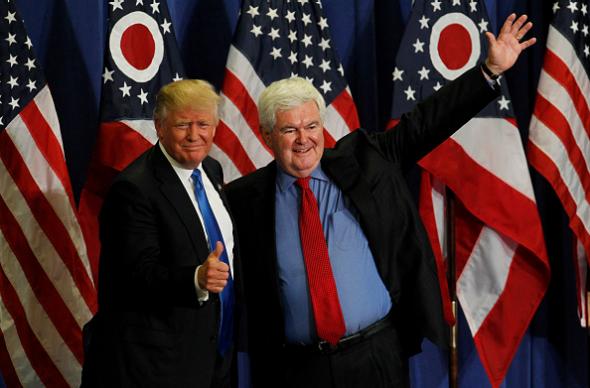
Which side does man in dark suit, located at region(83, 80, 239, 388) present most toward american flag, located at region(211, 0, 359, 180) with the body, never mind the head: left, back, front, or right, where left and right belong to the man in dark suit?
left

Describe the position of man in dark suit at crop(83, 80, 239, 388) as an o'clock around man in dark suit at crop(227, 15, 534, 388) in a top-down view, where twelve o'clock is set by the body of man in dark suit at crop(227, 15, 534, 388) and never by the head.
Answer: man in dark suit at crop(83, 80, 239, 388) is roughly at 2 o'clock from man in dark suit at crop(227, 15, 534, 388).

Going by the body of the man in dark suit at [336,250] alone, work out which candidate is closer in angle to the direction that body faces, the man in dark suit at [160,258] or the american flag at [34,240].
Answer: the man in dark suit

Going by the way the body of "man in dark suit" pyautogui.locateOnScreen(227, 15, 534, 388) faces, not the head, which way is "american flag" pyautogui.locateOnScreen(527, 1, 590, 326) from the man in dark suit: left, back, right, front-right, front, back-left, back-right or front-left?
back-left

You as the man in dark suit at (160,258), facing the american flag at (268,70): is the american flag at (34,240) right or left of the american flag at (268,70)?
left

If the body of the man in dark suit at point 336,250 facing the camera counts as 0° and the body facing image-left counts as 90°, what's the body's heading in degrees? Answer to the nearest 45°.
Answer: approximately 0°

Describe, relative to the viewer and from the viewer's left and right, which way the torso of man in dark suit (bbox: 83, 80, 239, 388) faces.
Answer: facing the viewer and to the right of the viewer

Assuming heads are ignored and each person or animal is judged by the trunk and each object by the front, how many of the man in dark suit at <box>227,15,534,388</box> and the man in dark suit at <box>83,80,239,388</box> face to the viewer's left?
0
